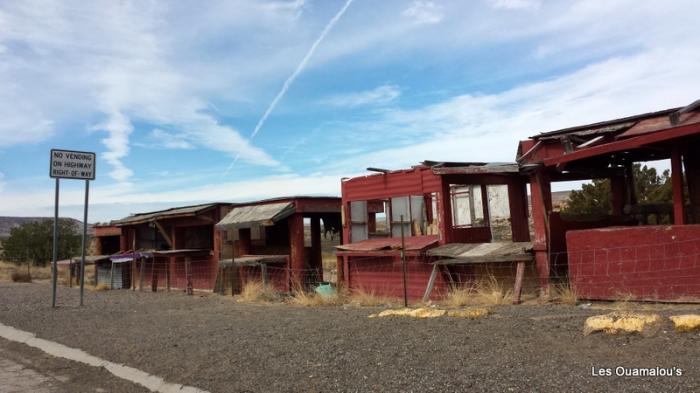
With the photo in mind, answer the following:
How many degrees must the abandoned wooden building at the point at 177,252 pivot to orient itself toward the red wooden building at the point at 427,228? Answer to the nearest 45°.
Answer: approximately 90° to its left

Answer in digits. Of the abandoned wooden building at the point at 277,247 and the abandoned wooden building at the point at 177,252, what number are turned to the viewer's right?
0

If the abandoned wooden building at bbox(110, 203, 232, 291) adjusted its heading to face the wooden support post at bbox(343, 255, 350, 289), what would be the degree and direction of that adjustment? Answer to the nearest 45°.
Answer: approximately 90° to its left

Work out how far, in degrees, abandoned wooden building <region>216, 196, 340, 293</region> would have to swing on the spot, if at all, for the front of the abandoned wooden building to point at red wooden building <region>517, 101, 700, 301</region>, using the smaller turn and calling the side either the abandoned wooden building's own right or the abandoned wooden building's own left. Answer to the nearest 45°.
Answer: approximately 90° to the abandoned wooden building's own left

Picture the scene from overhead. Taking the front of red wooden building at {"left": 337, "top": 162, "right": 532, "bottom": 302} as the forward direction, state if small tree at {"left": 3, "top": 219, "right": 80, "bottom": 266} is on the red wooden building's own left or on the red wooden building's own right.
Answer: on the red wooden building's own right

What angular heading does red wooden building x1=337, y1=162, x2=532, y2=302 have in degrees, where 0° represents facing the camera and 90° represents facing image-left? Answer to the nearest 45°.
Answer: approximately 45°

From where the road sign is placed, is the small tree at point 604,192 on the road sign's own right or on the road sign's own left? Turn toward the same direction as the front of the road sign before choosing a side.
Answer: on the road sign's own left

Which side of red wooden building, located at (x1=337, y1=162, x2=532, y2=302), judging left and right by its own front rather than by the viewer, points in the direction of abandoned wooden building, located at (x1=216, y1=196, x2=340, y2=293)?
right

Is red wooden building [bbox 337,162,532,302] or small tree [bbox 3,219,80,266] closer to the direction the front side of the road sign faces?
the red wooden building

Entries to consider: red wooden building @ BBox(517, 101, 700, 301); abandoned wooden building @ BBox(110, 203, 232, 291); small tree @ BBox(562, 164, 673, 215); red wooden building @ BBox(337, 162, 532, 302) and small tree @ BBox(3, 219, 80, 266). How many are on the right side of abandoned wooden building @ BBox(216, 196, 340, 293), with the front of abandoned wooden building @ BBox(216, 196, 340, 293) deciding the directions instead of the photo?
2

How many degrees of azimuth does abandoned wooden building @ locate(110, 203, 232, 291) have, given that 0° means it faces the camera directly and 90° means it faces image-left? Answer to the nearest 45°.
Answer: approximately 45°

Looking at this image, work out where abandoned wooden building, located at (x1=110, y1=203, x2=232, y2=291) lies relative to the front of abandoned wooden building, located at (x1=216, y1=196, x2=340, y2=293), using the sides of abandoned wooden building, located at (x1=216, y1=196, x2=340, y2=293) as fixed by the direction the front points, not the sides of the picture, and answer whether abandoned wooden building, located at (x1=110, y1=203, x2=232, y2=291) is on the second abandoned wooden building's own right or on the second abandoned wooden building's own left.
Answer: on the second abandoned wooden building's own right

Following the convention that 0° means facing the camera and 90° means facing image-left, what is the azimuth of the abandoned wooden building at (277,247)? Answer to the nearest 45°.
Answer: approximately 45°

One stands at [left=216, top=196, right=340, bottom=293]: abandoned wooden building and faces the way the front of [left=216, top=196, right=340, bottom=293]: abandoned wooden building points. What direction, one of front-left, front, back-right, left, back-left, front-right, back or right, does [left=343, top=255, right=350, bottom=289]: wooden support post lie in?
left
